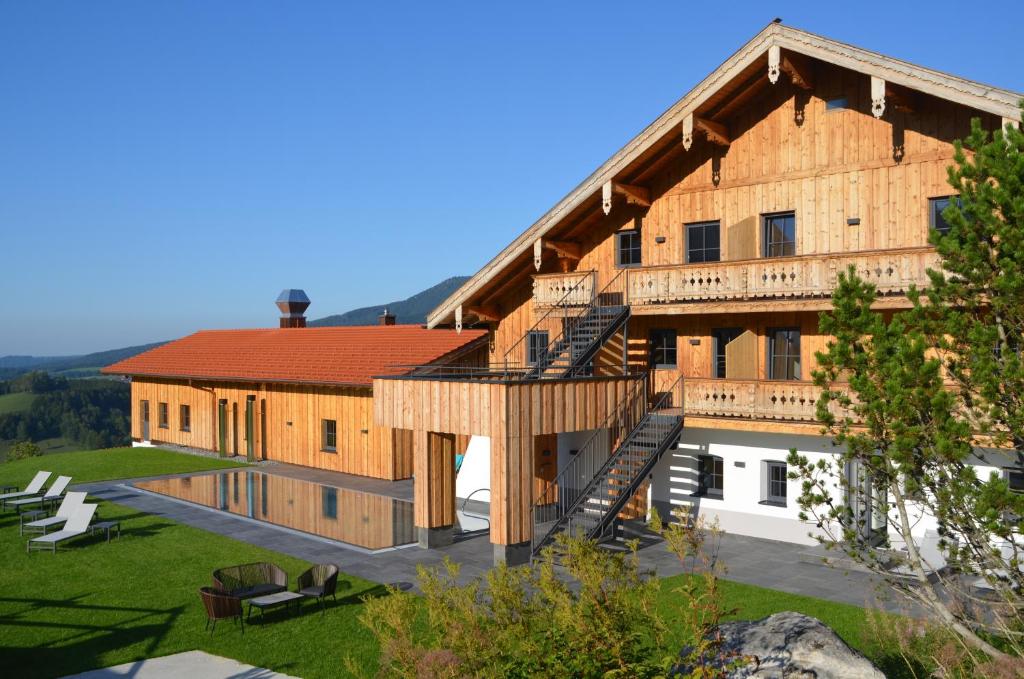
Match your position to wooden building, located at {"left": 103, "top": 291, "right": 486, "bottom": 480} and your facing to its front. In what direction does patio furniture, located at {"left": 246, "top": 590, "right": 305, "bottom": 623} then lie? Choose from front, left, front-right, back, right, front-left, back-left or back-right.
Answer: front-left

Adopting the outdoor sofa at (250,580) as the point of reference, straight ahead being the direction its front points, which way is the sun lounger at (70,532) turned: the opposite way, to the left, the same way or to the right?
to the right

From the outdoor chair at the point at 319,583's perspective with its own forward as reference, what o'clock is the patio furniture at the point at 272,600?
The patio furniture is roughly at 1 o'clock from the outdoor chair.

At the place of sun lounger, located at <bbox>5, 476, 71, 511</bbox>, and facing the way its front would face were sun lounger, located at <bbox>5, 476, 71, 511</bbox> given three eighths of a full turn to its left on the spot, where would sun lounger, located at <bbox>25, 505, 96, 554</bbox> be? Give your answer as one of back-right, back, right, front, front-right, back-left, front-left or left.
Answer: right

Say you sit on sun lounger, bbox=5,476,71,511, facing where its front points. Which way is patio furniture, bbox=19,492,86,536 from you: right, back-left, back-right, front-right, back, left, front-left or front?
front-left

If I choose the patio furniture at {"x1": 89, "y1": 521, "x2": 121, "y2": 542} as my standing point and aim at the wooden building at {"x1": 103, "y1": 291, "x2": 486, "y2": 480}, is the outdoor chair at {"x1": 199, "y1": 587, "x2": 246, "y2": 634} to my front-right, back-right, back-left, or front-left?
back-right

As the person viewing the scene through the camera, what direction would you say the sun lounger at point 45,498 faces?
facing the viewer and to the left of the viewer

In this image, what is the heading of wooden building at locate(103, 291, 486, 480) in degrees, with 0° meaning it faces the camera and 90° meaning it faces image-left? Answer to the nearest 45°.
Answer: approximately 45°

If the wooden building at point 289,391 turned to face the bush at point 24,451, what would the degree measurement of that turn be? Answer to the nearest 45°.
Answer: approximately 90° to its right

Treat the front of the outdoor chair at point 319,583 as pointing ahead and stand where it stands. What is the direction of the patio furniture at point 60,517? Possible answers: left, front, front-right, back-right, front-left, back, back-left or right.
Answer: right

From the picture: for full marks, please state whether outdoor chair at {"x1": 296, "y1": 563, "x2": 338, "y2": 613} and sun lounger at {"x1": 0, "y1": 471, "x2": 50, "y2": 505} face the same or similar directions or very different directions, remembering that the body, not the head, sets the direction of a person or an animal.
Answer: same or similar directions

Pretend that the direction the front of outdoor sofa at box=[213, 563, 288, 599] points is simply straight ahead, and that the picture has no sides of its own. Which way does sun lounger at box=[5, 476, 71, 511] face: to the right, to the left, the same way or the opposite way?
to the right
